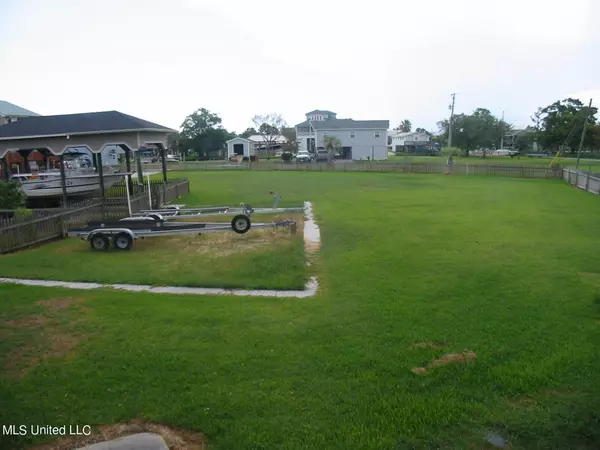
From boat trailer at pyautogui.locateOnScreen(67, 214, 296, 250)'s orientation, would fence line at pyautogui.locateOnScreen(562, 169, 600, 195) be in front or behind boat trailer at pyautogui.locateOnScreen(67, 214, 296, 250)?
in front

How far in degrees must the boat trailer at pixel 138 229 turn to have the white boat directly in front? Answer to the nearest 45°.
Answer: approximately 135° to its left

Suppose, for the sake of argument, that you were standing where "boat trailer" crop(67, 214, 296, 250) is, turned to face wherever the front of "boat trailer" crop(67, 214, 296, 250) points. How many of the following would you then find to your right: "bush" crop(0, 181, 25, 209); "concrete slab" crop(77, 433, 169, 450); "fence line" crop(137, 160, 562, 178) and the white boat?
1

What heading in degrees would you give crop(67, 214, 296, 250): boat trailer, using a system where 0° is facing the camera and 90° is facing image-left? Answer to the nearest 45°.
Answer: approximately 270°

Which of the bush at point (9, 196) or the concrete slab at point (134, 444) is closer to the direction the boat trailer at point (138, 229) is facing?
the concrete slab

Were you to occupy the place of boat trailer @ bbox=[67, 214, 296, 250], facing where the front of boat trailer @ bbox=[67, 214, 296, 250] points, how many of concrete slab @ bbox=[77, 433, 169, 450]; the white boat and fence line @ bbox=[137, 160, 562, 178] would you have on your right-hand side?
1

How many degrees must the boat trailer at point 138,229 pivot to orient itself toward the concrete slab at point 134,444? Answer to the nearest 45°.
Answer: approximately 90° to its right
